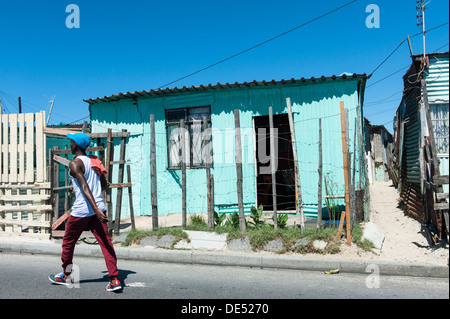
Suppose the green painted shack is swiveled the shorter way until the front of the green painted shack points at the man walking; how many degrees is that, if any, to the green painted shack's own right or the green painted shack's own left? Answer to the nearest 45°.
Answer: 0° — it already faces them

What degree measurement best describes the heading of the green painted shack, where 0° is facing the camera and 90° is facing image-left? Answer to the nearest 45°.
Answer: approximately 0°

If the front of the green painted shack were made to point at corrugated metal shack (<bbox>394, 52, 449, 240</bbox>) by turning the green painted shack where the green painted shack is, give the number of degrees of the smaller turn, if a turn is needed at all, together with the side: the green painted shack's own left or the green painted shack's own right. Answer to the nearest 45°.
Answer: approximately 45° to the green painted shack's own left

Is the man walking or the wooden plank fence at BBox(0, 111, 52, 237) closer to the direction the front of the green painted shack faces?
the man walking
